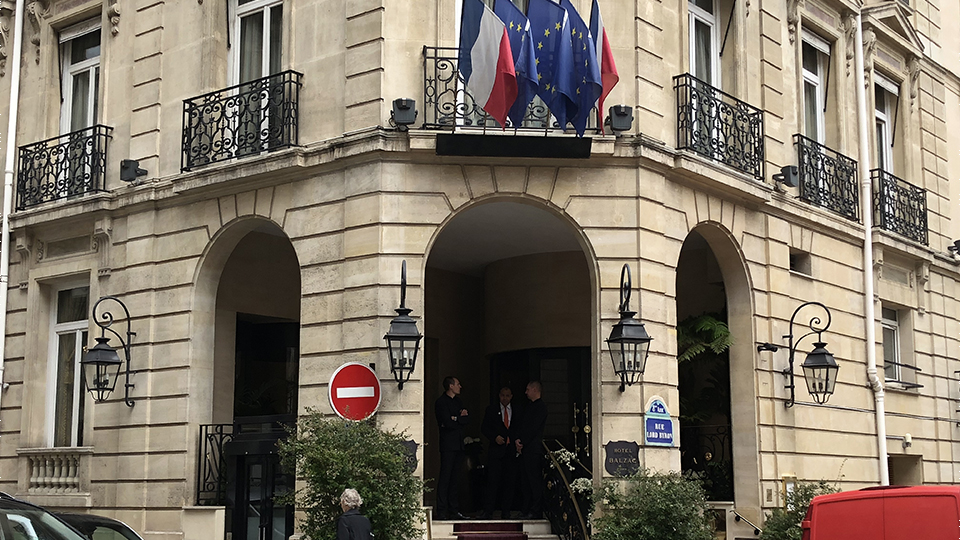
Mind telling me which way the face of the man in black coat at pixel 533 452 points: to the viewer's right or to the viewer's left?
to the viewer's left

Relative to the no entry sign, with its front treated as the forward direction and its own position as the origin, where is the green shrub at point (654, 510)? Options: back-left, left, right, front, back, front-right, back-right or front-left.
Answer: left

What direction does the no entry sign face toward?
toward the camera

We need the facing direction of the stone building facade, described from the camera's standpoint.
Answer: facing the viewer

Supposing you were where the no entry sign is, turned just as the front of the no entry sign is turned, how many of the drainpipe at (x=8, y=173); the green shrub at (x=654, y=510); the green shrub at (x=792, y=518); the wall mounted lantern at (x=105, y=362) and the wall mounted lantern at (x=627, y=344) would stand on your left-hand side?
3

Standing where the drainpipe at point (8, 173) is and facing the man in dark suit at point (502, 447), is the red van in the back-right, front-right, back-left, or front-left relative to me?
front-right

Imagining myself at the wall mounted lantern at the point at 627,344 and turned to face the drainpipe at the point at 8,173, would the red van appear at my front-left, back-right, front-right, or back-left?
back-left
